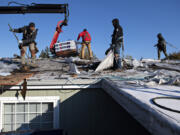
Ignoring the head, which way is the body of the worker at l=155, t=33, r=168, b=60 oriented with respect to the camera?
to the viewer's left
